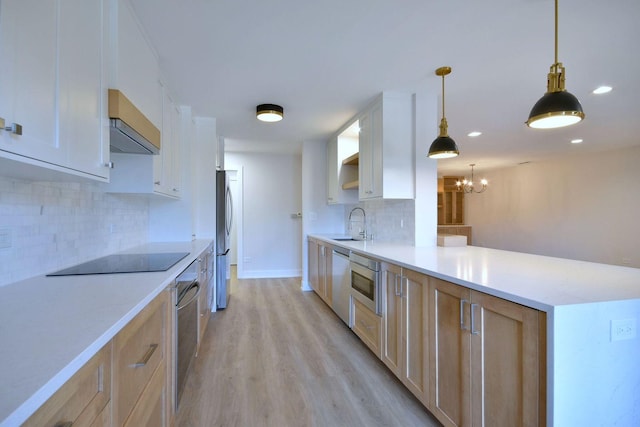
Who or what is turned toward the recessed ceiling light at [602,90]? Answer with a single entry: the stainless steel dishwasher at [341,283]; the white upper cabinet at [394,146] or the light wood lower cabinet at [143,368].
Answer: the light wood lower cabinet

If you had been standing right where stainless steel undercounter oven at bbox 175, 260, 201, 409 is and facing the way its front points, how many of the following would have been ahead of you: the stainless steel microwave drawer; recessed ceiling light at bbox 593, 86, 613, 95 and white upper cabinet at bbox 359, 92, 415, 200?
3

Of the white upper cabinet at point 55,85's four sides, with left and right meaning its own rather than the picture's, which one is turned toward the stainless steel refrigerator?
left

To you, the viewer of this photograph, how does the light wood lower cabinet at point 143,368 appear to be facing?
facing to the right of the viewer

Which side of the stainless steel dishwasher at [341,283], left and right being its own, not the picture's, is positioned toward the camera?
left

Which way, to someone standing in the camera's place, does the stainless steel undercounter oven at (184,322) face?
facing to the right of the viewer

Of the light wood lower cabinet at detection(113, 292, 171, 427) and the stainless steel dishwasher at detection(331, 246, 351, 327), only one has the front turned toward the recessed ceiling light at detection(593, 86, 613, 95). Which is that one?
the light wood lower cabinet

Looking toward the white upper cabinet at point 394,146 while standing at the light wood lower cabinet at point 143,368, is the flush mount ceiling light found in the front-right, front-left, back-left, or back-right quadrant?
front-left

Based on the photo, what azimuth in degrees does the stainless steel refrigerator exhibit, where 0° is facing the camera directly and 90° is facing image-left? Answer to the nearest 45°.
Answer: approximately 270°

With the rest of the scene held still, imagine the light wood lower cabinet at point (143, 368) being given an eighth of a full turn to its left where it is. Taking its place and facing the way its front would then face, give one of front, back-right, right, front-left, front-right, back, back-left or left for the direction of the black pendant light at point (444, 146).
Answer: front-right

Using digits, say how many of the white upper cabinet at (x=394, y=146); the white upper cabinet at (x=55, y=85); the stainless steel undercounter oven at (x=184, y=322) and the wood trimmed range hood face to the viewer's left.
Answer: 1

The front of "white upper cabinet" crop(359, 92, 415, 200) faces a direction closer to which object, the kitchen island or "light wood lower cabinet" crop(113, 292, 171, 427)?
the light wood lower cabinet

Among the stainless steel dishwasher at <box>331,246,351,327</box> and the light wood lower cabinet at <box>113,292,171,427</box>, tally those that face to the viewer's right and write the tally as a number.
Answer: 1

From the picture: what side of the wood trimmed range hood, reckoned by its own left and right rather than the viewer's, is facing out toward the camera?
right

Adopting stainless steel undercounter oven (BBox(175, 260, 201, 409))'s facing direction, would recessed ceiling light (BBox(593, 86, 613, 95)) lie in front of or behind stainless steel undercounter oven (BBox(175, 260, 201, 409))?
in front

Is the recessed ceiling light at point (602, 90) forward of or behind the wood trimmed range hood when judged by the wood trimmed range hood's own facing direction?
forward

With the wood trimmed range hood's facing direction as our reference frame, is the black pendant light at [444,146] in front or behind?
in front

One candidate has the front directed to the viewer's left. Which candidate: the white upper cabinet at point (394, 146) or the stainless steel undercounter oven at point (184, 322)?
the white upper cabinet

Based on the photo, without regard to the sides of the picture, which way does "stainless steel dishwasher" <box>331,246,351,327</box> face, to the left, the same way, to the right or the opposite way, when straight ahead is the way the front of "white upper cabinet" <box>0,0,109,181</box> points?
the opposite way
